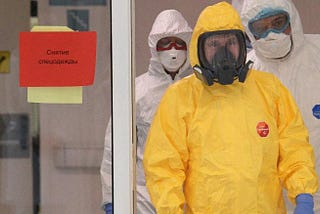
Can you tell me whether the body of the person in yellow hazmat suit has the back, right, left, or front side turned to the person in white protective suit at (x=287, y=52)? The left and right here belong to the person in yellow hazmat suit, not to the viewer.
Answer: back

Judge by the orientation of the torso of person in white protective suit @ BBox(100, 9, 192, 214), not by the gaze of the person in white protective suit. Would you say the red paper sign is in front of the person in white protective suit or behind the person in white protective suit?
in front

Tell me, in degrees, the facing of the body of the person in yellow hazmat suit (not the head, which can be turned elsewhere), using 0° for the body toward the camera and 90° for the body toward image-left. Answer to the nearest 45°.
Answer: approximately 0°

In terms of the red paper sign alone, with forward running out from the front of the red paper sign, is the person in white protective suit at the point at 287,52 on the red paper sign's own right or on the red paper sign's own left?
on the red paper sign's own left

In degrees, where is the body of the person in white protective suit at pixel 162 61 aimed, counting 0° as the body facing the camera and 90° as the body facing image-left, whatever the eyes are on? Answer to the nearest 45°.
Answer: approximately 0°

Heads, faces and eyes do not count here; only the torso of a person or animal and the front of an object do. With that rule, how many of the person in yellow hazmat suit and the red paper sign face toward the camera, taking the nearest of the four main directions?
2
